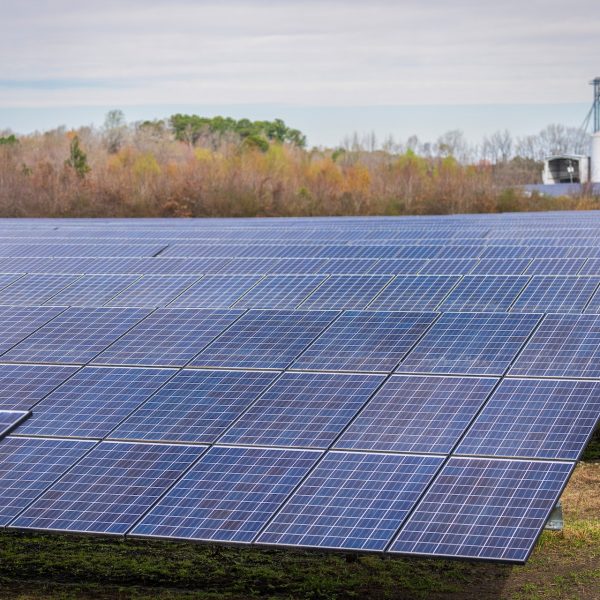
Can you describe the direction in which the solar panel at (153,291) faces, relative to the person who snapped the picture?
facing the viewer and to the left of the viewer

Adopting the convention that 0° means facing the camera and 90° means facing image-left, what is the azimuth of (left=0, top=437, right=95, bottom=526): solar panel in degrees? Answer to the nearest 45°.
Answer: approximately 45°

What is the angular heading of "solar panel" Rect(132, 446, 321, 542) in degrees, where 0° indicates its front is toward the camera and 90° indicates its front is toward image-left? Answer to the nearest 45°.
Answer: approximately 45°

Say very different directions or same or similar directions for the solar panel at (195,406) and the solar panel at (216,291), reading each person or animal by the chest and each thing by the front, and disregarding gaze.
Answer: same or similar directions

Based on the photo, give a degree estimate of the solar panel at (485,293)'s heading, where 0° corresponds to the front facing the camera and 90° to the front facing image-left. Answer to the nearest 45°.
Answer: approximately 45°

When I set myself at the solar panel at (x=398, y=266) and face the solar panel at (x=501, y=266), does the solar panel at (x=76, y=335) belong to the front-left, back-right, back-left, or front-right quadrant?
back-right

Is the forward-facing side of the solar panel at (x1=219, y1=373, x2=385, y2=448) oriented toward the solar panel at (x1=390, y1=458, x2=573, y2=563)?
no

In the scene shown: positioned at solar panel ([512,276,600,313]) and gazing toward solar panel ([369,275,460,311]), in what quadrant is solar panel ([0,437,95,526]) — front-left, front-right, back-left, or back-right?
front-left

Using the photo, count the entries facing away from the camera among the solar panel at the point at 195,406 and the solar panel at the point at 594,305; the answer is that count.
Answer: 0

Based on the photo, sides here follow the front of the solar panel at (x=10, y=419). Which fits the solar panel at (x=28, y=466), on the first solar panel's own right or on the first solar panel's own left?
on the first solar panel's own left

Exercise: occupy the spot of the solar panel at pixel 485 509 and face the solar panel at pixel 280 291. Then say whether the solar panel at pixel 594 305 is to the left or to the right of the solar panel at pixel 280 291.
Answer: right

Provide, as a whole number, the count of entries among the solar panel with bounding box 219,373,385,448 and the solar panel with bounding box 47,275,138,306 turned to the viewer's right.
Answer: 0

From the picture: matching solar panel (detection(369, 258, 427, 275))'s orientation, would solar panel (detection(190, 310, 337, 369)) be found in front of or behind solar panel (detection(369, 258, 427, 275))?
in front

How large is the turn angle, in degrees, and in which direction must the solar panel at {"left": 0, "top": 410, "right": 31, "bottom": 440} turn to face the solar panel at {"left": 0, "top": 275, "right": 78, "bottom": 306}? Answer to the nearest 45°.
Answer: approximately 135° to its right

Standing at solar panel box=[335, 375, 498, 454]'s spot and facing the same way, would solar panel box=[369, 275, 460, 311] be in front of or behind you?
behind

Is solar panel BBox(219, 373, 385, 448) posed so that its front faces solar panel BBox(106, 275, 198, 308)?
no

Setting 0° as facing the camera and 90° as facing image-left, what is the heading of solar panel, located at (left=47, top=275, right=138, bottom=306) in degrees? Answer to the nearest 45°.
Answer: approximately 45°

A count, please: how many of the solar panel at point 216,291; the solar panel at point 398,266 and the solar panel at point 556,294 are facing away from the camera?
0

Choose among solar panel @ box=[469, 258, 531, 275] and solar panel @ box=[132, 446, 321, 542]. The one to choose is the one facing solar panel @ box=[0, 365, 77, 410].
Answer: solar panel @ box=[469, 258, 531, 275]

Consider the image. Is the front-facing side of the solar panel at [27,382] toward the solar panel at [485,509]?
no
